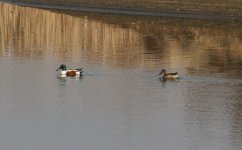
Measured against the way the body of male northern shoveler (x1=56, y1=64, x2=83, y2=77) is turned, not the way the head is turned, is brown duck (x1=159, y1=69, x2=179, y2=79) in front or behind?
behind

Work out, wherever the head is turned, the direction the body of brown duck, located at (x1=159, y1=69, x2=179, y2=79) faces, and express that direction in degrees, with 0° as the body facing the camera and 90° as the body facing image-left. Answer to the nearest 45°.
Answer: approximately 90°

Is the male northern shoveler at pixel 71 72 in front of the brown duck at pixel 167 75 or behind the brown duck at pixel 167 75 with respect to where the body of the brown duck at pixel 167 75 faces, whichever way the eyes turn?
in front

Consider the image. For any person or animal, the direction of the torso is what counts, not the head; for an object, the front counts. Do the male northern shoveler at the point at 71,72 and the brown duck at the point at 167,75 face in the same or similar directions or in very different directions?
same or similar directions

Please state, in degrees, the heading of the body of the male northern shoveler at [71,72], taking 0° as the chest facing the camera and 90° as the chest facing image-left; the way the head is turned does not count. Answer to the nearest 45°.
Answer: approximately 90°

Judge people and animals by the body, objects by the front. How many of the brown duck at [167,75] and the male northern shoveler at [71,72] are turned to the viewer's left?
2
